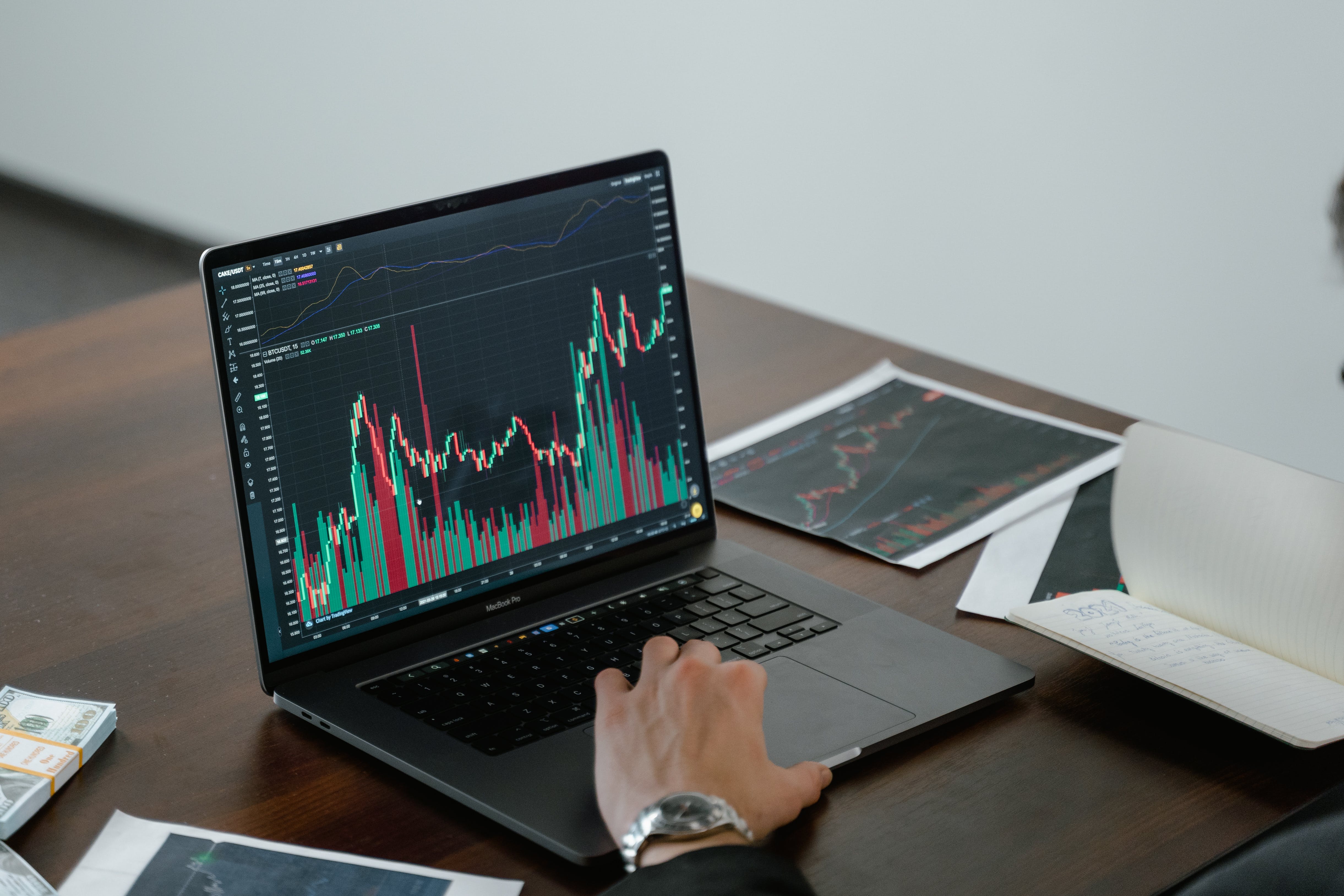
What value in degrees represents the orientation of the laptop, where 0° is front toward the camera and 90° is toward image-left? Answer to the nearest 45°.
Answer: approximately 315°
